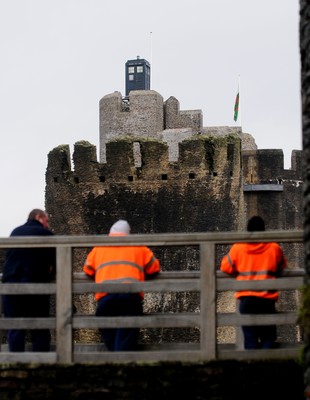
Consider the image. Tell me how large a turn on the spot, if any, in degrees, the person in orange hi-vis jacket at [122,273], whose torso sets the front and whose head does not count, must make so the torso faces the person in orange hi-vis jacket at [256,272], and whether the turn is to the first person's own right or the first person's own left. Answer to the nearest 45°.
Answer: approximately 90° to the first person's own right

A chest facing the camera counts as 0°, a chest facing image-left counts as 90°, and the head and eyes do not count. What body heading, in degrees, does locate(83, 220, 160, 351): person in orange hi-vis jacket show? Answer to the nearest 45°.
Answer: approximately 180°

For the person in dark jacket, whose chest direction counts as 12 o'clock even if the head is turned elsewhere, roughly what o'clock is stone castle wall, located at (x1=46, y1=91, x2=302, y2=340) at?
The stone castle wall is roughly at 11 o'clock from the person in dark jacket.

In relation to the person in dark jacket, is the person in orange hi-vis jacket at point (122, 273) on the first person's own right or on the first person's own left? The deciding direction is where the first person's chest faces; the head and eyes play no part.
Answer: on the first person's own right

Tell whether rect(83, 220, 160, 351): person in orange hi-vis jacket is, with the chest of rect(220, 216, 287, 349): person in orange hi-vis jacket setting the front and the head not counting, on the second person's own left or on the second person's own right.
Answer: on the second person's own left

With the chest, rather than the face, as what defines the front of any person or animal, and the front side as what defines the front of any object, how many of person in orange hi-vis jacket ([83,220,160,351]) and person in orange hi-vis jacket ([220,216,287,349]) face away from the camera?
2

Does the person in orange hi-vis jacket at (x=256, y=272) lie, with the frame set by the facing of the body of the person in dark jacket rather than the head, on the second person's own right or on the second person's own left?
on the second person's own right

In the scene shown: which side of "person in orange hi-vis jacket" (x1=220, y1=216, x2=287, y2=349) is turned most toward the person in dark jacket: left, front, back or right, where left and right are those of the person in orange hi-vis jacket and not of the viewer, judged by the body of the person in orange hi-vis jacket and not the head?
left

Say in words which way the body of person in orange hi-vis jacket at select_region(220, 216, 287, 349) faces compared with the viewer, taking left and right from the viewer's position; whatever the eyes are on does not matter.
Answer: facing away from the viewer

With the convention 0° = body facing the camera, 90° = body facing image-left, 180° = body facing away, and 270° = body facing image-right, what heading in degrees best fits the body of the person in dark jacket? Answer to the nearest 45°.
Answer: approximately 225°
